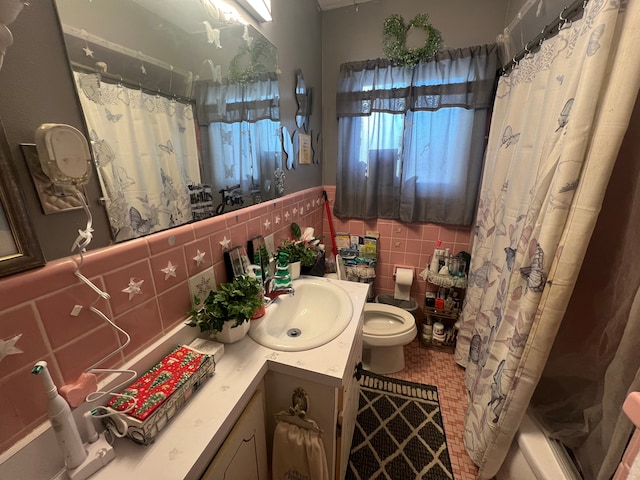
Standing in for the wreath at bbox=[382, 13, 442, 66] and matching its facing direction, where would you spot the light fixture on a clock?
The light fixture is roughly at 1 o'clock from the wreath.

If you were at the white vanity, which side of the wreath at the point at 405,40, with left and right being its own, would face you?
front

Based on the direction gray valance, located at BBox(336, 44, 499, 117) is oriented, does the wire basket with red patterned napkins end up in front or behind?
in front

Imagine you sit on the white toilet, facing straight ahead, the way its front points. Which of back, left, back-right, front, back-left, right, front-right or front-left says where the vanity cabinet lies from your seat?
right

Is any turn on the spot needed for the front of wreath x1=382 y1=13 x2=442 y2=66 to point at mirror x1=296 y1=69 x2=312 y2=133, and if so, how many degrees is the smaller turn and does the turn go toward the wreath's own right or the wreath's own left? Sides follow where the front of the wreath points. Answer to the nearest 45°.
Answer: approximately 45° to the wreath's own right

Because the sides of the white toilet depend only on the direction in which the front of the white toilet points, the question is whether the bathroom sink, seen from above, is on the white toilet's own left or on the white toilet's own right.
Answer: on the white toilet's own right

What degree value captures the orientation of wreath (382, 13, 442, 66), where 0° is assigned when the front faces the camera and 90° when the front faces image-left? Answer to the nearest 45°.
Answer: approximately 0°

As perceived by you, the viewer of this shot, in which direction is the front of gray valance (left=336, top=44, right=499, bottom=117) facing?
facing the viewer

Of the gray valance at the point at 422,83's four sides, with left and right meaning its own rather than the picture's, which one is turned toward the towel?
front
